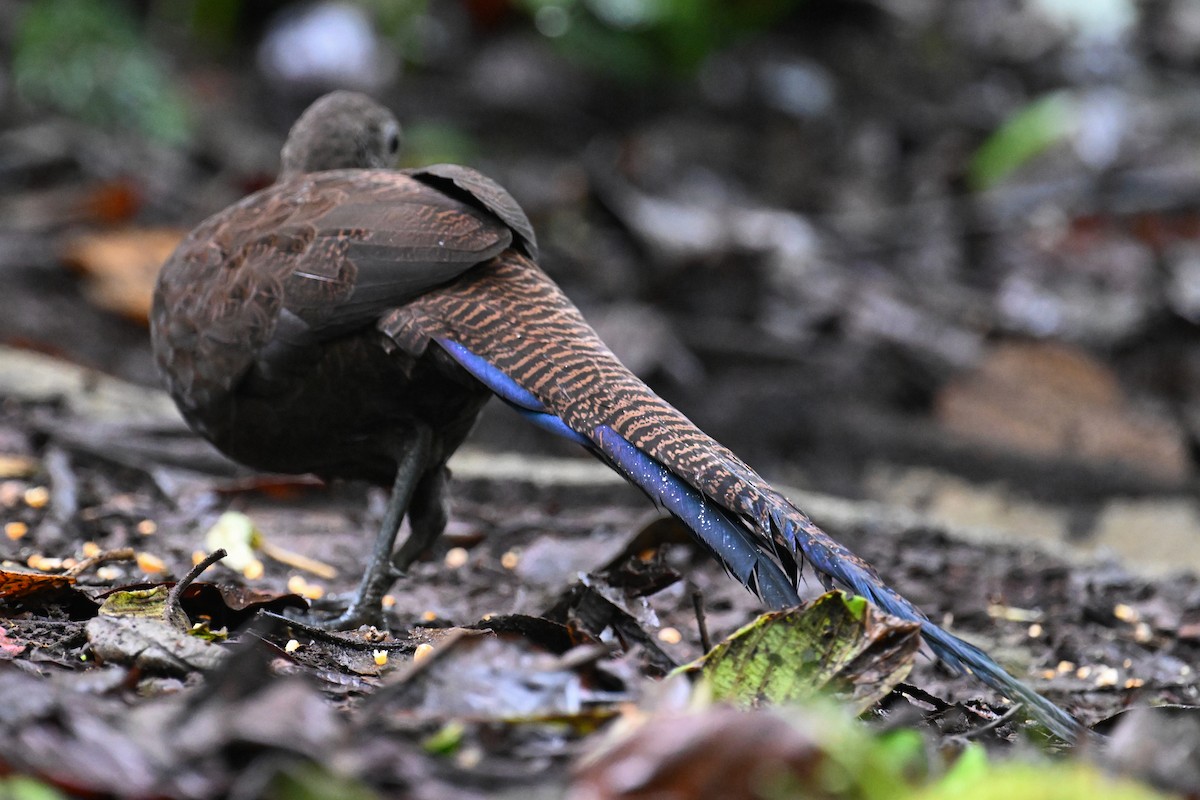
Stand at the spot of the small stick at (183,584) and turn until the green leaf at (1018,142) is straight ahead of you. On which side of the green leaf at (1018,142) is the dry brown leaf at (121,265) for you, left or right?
left

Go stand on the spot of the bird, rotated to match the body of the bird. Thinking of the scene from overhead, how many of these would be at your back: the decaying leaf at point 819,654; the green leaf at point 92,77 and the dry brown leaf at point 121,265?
1

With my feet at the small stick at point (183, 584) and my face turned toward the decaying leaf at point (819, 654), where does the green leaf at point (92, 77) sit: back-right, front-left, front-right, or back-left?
back-left

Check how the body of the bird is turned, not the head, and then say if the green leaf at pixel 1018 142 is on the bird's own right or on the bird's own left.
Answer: on the bird's own right

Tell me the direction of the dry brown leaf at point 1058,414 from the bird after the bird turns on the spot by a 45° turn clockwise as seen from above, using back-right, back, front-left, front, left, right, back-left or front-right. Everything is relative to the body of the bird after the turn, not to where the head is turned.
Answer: front-right

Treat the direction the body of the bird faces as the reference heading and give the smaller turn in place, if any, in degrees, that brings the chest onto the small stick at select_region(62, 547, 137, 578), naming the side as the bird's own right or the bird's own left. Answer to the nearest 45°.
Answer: approximately 90° to the bird's own left

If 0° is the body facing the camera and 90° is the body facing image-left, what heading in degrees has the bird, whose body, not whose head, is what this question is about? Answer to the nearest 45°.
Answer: approximately 135°

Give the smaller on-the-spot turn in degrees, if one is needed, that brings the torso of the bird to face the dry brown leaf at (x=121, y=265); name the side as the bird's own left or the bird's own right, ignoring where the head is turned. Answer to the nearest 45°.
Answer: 0° — it already faces it

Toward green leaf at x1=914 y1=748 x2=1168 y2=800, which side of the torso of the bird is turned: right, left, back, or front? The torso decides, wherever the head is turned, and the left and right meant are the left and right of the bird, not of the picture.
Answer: back

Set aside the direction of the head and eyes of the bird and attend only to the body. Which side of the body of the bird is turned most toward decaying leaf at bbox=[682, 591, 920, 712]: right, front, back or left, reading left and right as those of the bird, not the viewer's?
back
